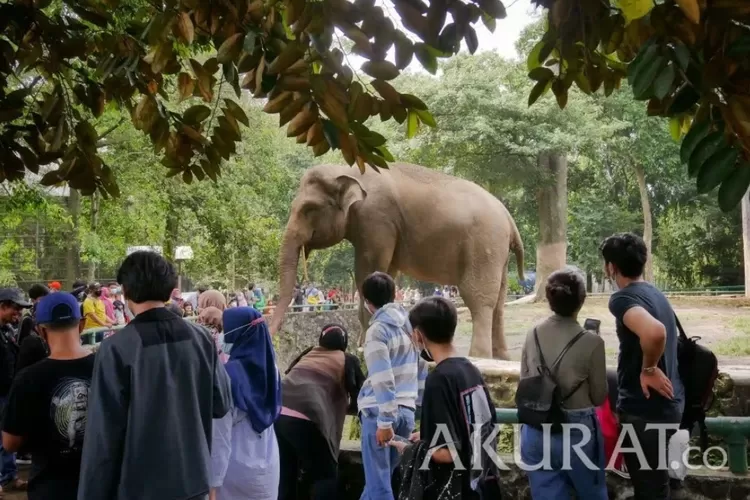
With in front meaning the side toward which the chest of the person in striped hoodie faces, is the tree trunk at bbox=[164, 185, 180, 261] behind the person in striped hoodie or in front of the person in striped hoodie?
in front

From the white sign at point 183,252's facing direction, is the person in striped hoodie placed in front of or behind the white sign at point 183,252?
in front

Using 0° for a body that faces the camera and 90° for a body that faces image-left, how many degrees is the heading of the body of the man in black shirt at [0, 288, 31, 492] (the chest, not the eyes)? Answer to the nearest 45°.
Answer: approximately 270°

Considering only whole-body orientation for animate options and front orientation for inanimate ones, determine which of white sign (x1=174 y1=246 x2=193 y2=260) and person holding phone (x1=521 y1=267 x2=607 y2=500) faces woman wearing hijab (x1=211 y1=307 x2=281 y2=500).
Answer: the white sign

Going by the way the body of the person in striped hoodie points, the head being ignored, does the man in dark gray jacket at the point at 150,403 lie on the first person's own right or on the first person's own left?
on the first person's own left

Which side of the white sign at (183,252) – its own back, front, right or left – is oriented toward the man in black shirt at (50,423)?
front

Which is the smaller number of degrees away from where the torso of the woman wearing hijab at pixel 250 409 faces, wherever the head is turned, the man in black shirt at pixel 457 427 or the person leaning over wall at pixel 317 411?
the person leaning over wall

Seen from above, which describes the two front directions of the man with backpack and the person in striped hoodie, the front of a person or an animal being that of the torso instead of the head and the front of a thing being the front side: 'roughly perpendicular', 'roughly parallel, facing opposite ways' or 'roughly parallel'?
roughly parallel

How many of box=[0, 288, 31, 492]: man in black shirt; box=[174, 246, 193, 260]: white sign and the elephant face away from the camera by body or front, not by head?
0

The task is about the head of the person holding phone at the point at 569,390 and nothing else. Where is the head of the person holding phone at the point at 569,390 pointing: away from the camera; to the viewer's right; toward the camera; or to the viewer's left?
away from the camera

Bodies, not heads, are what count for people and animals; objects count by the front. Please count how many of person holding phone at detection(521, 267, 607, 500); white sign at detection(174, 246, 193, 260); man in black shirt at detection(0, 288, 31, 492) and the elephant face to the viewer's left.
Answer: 1

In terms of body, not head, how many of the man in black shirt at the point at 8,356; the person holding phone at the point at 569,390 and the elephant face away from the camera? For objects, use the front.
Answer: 1

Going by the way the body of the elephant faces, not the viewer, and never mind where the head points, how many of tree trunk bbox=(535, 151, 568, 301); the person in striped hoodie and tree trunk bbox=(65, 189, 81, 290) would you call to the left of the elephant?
1

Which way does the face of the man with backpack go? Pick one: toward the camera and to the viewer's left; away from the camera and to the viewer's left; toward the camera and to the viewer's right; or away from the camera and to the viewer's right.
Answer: away from the camera and to the viewer's left

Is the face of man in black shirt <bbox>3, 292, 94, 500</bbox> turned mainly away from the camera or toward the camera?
away from the camera

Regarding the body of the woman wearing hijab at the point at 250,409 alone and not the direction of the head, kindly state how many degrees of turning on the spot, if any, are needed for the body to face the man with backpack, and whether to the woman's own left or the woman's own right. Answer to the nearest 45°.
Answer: approximately 135° to the woman's own right

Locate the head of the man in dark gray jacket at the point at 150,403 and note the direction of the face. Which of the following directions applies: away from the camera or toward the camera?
away from the camera

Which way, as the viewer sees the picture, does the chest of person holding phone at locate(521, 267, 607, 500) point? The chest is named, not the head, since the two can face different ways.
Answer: away from the camera

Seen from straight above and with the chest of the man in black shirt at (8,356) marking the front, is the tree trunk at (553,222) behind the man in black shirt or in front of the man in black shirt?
in front

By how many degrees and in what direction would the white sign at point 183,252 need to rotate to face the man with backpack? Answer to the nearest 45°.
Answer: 0° — it already faces them

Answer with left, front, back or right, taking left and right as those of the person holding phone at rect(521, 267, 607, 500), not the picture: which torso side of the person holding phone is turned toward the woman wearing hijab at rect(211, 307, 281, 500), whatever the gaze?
left
